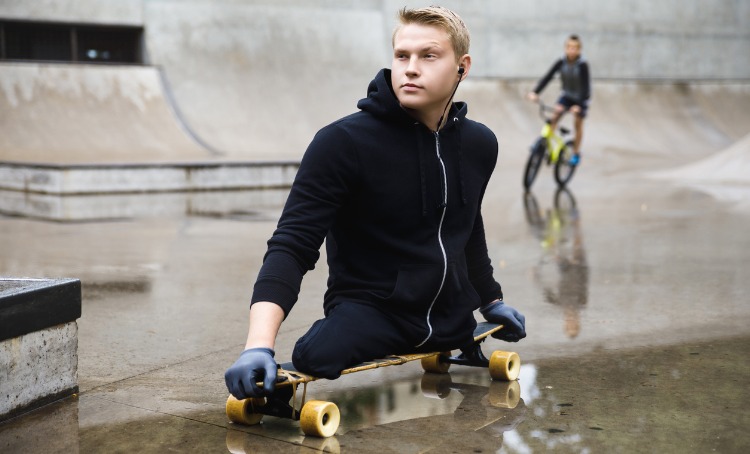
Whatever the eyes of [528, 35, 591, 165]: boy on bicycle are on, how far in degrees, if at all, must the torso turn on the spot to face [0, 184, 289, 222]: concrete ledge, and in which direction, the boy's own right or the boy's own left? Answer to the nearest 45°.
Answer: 0° — they already face it

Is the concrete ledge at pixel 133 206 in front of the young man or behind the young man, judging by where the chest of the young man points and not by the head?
behind

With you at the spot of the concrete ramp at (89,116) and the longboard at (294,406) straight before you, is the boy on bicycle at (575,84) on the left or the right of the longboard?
left

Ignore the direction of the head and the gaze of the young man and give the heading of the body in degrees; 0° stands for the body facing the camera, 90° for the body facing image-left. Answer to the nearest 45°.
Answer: approximately 315°

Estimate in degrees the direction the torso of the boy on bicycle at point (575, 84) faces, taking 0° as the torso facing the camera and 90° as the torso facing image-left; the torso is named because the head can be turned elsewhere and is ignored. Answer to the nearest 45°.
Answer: approximately 45°

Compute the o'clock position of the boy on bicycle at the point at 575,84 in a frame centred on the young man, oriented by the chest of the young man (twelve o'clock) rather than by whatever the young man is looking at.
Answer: The boy on bicycle is roughly at 8 o'clock from the young man.

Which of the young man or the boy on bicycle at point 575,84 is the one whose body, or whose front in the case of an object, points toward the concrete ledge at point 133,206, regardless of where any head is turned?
the boy on bicycle

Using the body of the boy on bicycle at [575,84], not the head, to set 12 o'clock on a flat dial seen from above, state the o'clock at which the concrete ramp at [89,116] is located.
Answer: The concrete ramp is roughly at 2 o'clock from the boy on bicycle.
